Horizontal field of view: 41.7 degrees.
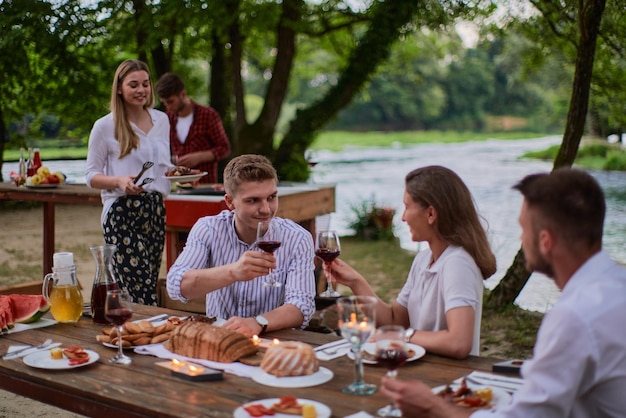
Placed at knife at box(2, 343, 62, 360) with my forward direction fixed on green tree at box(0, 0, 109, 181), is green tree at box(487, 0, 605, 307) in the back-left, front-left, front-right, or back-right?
front-right

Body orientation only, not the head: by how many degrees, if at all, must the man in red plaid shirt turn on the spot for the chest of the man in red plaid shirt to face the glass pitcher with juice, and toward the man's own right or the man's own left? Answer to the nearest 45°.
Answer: approximately 45° to the man's own left

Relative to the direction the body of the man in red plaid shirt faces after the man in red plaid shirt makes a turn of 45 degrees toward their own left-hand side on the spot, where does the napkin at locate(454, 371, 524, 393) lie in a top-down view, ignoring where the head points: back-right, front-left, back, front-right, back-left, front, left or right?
front

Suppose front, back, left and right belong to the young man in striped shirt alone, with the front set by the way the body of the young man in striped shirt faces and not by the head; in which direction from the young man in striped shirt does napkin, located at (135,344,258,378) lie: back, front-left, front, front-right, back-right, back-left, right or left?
front

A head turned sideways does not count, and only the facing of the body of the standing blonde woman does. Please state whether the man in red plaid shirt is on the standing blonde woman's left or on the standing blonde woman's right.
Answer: on the standing blonde woman's left

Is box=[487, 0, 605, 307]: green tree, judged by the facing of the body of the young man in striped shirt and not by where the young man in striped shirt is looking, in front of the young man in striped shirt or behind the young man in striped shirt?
behind

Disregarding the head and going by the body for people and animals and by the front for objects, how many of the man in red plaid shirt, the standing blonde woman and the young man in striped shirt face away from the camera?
0

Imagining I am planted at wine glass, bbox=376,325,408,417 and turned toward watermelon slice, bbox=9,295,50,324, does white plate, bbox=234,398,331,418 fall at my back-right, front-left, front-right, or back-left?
front-left

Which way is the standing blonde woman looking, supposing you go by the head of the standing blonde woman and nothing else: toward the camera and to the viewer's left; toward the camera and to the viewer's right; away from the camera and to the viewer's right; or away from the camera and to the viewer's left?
toward the camera and to the viewer's right

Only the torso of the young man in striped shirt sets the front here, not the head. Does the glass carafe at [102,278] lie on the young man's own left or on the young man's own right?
on the young man's own right

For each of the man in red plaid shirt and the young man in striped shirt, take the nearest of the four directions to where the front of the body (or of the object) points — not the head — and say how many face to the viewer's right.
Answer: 0

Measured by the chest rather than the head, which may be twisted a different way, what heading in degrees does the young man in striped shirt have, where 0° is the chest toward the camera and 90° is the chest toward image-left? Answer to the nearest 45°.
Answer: approximately 0°

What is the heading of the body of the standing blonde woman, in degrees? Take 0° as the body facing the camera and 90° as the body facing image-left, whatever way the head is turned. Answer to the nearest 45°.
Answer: approximately 315°

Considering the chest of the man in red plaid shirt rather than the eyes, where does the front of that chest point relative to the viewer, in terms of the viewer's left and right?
facing the viewer and to the left of the viewer

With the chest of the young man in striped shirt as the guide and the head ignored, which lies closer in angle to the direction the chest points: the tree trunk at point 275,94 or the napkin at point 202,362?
the napkin

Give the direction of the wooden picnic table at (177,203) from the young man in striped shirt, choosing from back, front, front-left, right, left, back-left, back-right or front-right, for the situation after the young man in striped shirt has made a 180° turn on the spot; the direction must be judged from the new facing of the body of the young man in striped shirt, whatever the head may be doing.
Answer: front

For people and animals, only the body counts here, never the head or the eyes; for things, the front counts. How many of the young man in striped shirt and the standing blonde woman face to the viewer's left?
0
